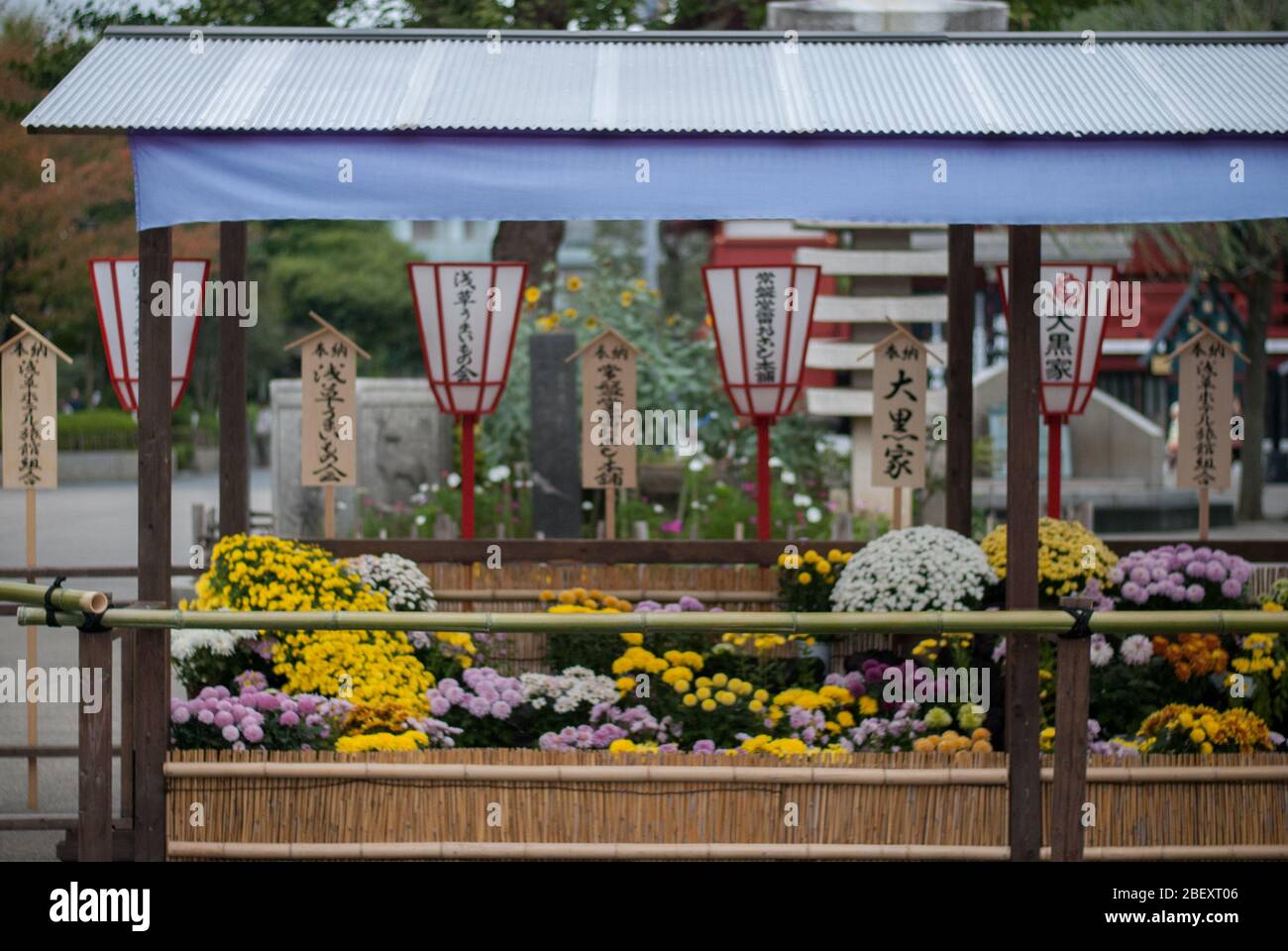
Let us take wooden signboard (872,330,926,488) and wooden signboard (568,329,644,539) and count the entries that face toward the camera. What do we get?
2

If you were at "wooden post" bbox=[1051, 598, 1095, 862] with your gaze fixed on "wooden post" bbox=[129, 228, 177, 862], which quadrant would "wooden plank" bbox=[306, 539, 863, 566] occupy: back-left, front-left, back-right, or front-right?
front-right

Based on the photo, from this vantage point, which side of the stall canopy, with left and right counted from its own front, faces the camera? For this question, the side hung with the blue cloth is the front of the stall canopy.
front

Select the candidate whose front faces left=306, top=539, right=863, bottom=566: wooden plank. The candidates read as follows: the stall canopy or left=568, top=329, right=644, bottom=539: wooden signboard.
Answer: the wooden signboard

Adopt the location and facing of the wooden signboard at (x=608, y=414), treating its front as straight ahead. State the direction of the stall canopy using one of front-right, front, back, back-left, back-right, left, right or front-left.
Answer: front

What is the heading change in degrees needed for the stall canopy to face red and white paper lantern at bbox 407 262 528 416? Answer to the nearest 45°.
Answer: approximately 180°

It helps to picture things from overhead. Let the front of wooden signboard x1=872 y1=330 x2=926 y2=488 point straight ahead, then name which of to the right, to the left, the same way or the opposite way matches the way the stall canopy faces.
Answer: the same way

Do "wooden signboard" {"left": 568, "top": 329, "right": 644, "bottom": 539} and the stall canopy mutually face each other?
no

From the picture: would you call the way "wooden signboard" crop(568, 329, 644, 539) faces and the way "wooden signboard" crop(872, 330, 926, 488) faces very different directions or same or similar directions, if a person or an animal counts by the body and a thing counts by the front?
same or similar directions

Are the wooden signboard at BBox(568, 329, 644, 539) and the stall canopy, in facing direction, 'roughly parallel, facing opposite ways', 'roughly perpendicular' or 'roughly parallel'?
roughly parallel

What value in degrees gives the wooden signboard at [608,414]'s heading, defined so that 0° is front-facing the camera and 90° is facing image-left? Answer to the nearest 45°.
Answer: approximately 0°

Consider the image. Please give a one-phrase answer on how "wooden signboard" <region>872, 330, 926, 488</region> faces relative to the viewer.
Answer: facing the viewer

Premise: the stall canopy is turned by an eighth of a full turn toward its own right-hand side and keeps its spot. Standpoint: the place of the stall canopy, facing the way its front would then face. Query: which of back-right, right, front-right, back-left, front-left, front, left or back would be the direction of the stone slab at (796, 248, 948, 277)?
back-right

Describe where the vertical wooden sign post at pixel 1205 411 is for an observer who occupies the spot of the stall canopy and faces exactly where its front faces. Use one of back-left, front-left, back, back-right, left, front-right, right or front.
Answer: back-left

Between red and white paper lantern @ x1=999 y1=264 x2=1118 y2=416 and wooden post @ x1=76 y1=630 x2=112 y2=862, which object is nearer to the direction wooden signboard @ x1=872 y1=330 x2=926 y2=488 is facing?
the wooden post

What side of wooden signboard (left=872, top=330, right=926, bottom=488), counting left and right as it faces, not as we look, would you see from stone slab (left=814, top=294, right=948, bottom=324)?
back

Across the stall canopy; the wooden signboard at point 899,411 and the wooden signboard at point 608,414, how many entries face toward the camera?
3

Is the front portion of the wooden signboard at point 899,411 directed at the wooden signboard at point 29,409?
no

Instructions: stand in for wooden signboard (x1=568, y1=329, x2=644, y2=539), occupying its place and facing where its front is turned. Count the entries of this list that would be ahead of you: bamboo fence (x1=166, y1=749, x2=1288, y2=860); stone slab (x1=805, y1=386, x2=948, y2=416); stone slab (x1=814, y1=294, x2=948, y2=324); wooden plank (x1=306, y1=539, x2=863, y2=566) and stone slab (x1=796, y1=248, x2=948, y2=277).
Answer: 2
